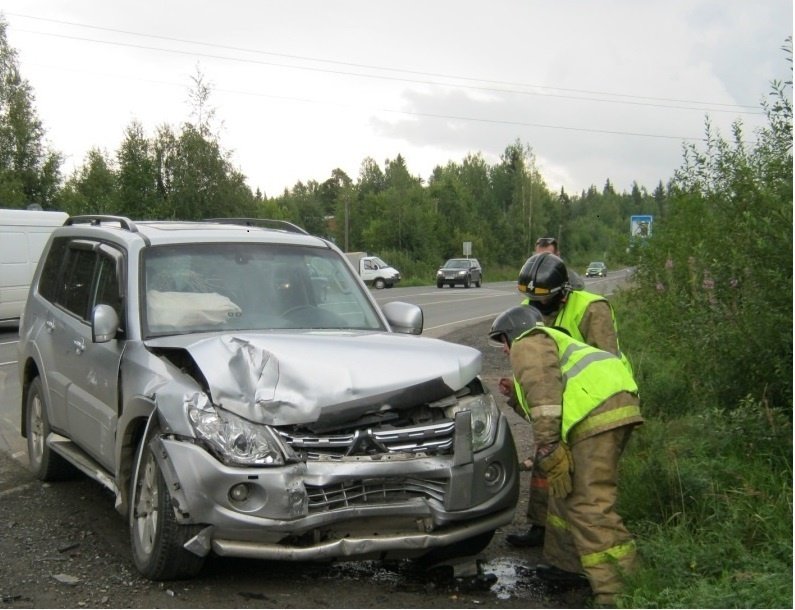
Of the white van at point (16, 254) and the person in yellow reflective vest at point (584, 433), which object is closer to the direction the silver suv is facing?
the person in yellow reflective vest

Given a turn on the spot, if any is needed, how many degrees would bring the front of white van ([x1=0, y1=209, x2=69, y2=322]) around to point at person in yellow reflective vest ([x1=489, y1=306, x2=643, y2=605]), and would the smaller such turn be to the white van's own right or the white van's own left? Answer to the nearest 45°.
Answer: approximately 90° to the white van's own left

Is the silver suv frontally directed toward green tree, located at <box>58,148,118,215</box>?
no

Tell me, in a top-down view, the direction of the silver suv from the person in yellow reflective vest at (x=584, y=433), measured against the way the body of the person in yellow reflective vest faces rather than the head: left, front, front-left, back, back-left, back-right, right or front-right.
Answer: front

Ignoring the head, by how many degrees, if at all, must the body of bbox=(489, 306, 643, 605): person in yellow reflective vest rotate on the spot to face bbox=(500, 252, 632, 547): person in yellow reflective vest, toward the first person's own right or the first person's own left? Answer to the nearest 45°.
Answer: approximately 90° to the first person's own right

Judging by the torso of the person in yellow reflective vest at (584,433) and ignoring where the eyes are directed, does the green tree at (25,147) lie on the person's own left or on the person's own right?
on the person's own right

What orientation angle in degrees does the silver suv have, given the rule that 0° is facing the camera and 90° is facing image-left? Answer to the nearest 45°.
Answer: approximately 315°

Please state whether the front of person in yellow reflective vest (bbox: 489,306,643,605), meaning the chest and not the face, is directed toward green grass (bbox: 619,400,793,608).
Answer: no

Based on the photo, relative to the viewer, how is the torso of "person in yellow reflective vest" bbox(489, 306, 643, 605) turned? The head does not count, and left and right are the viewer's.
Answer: facing to the left of the viewer

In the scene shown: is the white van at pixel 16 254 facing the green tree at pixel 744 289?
no

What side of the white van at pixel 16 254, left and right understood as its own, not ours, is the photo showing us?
left

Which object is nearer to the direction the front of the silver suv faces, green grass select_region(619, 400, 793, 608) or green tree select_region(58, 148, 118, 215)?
the green grass
